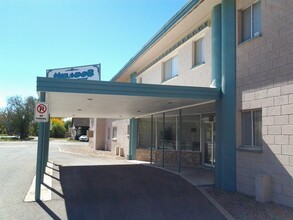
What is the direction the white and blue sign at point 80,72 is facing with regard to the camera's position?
facing the viewer and to the left of the viewer

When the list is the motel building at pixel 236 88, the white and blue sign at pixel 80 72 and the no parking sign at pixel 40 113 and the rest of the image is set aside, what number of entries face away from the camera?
0

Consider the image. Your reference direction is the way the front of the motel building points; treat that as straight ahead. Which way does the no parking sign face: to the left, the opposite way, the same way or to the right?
to the left

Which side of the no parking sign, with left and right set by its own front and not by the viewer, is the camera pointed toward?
front

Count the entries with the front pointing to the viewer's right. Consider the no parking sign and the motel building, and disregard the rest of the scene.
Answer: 0

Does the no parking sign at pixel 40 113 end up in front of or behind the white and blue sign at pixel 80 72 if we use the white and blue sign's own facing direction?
in front
